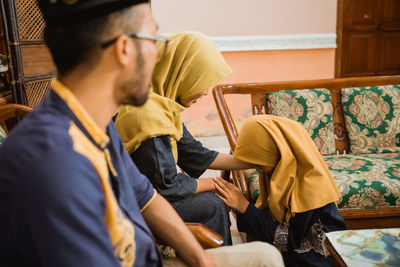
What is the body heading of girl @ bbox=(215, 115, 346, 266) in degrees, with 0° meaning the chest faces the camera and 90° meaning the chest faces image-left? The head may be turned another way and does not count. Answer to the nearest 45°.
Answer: approximately 90°

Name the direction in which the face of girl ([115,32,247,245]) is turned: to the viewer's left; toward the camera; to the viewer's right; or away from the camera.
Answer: to the viewer's right

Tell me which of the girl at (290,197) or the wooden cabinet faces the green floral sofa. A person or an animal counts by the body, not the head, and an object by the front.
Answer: the wooden cabinet

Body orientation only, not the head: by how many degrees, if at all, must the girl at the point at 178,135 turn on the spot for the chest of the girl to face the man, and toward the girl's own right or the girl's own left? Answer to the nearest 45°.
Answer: approximately 90° to the girl's own right

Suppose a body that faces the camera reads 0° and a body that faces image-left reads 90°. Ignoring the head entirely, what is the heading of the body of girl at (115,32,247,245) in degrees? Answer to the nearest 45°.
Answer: approximately 270°

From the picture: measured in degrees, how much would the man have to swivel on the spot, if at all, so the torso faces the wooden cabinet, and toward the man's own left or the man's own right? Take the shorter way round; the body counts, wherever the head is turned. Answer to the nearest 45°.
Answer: approximately 45° to the man's own left

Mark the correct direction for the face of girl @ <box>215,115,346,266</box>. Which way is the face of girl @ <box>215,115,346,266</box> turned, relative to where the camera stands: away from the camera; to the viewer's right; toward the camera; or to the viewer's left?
to the viewer's left

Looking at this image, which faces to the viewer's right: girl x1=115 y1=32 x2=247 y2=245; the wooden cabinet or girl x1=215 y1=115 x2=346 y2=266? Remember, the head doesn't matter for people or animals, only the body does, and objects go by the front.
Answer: girl x1=115 y1=32 x2=247 y2=245

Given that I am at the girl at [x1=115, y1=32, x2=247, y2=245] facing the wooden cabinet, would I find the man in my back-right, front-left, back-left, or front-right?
back-right

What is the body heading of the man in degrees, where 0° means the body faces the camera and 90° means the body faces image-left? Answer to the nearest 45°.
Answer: approximately 270°

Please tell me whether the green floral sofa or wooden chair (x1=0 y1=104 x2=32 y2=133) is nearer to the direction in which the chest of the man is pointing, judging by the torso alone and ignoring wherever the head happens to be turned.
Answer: the green floral sofa

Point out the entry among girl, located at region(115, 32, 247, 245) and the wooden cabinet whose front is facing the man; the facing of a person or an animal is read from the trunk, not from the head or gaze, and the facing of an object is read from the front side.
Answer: the wooden cabinet
